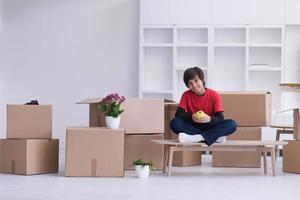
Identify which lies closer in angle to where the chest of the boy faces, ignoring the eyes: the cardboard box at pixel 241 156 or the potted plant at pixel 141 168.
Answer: the potted plant

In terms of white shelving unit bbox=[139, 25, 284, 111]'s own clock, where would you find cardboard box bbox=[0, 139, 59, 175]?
The cardboard box is roughly at 1 o'clock from the white shelving unit.

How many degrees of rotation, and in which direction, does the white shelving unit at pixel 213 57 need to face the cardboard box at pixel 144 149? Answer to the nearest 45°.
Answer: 0° — it already faces it

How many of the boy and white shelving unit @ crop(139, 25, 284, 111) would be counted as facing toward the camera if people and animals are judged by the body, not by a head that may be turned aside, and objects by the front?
2

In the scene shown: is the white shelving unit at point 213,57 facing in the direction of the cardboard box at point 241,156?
yes

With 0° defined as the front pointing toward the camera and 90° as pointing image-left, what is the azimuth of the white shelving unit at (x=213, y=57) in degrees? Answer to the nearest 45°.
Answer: approximately 0°

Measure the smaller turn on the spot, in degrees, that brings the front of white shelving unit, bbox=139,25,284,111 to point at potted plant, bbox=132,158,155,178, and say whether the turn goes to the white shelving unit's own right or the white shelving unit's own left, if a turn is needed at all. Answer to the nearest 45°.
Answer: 0° — it already faces it

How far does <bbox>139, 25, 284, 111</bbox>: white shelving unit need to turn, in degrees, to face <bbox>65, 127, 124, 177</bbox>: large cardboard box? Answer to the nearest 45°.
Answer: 0° — it already faces it

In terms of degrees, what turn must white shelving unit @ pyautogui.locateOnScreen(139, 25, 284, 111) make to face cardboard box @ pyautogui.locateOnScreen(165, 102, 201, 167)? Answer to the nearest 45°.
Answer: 0° — it already faces it

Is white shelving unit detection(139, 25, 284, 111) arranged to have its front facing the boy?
yes
